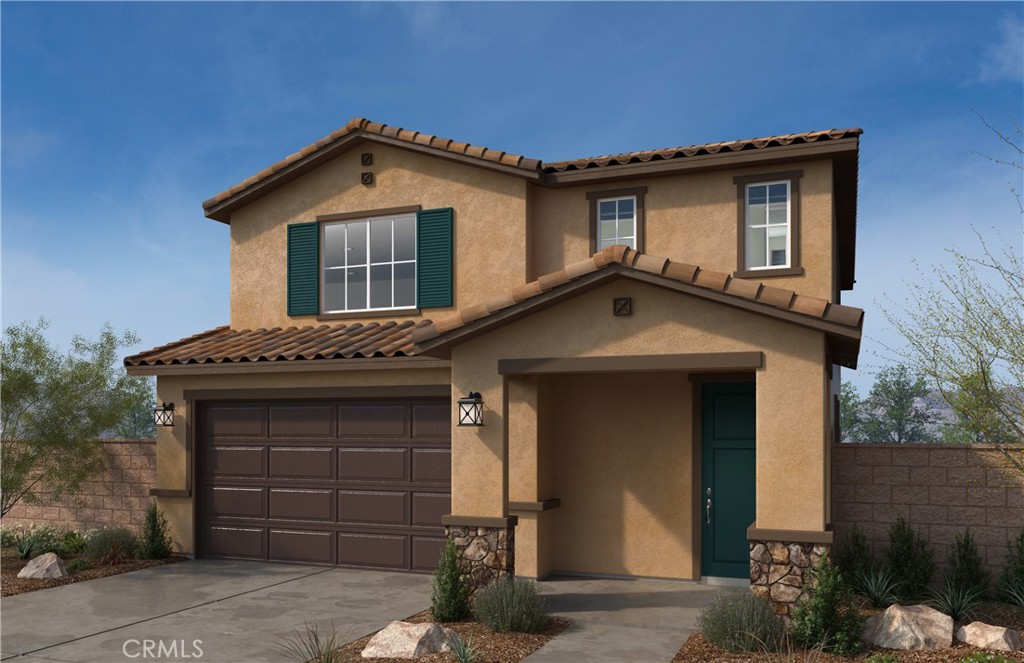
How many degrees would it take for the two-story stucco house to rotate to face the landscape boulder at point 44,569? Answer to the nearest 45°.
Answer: approximately 90° to its right

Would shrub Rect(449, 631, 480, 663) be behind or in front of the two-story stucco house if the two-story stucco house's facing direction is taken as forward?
in front

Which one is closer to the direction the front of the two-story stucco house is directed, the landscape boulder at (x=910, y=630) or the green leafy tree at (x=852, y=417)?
the landscape boulder

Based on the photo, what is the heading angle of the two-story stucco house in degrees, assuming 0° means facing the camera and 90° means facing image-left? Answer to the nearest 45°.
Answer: approximately 0°

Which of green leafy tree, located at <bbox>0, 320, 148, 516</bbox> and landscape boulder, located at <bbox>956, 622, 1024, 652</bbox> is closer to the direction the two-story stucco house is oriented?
the landscape boulder

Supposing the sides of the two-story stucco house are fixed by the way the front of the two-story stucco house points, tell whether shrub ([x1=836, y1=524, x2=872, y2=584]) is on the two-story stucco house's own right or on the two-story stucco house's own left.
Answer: on the two-story stucco house's own left

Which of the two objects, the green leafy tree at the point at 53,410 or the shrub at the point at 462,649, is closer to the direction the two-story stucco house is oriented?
the shrub
